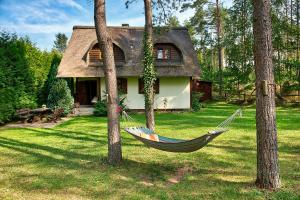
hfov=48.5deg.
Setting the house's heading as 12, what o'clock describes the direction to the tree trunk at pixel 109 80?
The tree trunk is roughly at 12 o'clock from the house.

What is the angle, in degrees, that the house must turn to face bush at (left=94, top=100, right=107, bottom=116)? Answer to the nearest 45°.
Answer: approximately 45° to its right

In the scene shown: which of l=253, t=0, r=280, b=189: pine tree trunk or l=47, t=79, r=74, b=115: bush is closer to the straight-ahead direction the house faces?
the pine tree trunk

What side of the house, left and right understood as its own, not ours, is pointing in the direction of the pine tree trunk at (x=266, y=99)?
front

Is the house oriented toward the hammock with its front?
yes

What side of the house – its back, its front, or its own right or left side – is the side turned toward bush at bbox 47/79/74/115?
right

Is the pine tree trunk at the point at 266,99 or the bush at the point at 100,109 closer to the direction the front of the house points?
the pine tree trunk

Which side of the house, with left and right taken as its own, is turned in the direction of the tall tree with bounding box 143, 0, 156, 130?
front
